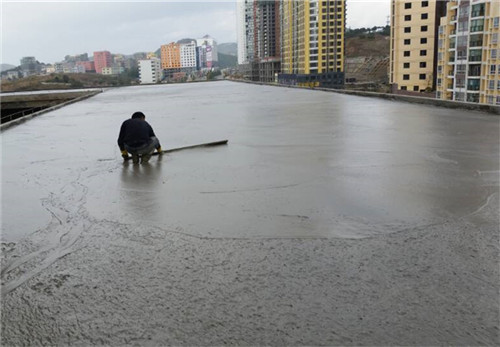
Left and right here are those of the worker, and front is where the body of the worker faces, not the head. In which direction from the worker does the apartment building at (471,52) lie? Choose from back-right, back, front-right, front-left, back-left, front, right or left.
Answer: front-right

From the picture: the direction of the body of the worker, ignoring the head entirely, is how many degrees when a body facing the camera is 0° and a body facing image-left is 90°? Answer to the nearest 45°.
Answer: approximately 180°
